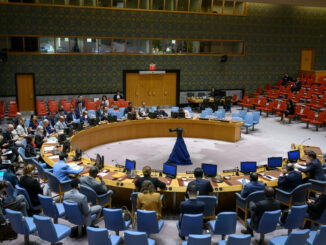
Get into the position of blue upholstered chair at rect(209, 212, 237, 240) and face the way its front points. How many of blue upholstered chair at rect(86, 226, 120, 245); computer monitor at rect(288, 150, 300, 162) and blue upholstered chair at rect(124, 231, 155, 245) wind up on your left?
2

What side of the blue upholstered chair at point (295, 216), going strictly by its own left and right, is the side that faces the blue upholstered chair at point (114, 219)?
left

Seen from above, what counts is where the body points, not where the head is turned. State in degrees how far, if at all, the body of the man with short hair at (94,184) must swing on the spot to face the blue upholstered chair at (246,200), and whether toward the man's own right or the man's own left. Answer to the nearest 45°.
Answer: approximately 45° to the man's own right

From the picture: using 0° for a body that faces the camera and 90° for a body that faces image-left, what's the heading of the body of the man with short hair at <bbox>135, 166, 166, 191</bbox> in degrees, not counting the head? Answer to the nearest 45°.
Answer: approximately 180°

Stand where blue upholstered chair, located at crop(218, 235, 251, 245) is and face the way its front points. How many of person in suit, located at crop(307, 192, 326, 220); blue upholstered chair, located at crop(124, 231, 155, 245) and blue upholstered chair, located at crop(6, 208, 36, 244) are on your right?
1

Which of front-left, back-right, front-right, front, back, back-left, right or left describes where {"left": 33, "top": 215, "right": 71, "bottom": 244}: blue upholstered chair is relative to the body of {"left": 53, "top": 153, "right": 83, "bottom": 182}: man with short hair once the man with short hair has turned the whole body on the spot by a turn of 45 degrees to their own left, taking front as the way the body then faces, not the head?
back

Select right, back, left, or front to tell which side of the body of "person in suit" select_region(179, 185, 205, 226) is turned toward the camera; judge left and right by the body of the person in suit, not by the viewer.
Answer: back

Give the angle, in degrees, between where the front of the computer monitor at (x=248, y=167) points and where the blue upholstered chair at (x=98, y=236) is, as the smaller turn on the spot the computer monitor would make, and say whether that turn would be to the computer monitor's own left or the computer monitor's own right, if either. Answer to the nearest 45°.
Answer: approximately 45° to the computer monitor's own right

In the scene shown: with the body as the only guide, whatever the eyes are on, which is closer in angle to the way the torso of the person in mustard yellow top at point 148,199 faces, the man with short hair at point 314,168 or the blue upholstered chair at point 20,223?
the man with short hair

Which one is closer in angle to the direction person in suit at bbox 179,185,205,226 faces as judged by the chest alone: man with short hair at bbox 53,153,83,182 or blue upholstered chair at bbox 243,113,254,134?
the blue upholstered chair

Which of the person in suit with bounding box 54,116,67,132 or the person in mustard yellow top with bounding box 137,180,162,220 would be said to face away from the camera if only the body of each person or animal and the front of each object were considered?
the person in mustard yellow top with bounding box 137,180,162,220

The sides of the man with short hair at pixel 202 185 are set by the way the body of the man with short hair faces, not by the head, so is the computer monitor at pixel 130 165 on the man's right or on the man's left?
on the man's left

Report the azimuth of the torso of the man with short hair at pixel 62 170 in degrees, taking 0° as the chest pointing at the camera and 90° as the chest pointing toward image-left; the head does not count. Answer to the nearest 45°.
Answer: approximately 225°

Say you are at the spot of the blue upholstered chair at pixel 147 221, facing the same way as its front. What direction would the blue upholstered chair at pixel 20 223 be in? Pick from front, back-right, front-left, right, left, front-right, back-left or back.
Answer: back-left

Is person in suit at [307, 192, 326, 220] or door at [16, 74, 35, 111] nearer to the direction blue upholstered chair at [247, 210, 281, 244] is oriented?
the door
